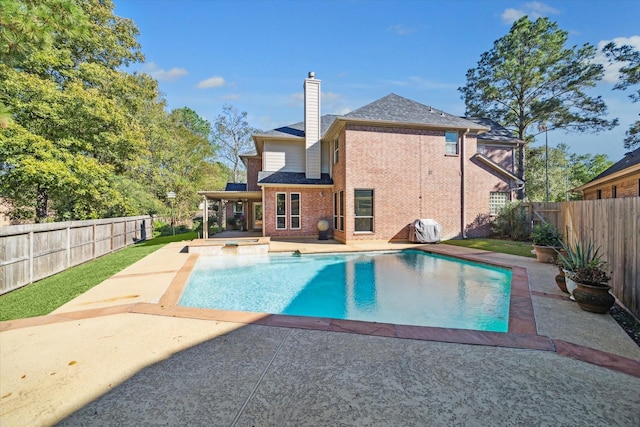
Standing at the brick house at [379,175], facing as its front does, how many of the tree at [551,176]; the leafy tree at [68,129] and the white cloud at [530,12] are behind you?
0

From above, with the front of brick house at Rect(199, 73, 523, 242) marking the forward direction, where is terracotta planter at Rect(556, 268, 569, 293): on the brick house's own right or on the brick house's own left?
on the brick house's own right

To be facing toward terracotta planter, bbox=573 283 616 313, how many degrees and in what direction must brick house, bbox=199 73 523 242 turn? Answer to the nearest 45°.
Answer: approximately 180°

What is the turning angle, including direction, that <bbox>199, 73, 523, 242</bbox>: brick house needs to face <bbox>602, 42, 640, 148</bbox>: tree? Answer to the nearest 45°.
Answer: approximately 90° to its right
